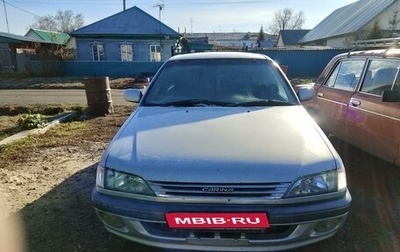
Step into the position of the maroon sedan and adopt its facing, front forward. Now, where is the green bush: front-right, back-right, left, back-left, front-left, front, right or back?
back-right

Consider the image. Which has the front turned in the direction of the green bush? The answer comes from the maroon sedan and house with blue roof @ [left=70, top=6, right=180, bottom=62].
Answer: the house with blue roof

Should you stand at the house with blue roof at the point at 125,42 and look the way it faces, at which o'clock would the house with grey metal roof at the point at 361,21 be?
the house with grey metal roof at the point at 361,21 is roughly at 9 o'clock from the house with blue roof at the point at 125,42.

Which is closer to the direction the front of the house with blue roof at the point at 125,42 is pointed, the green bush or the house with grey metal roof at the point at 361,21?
the green bush

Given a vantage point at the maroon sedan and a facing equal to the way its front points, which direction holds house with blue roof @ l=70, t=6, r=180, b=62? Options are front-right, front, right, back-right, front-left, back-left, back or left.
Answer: back

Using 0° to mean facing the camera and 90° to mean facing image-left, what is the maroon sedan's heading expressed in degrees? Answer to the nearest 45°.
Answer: approximately 315°

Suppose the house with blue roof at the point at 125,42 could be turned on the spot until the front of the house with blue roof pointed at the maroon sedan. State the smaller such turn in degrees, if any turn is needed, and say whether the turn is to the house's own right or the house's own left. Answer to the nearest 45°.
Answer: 0° — it already faces it

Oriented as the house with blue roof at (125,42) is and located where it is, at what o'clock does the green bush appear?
The green bush is roughly at 12 o'clock from the house with blue roof.

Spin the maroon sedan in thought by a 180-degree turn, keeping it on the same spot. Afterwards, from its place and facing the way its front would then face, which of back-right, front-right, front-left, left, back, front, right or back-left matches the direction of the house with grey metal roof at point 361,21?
front-right

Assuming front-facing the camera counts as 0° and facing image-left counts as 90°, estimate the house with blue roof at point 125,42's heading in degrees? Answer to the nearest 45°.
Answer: approximately 0°
